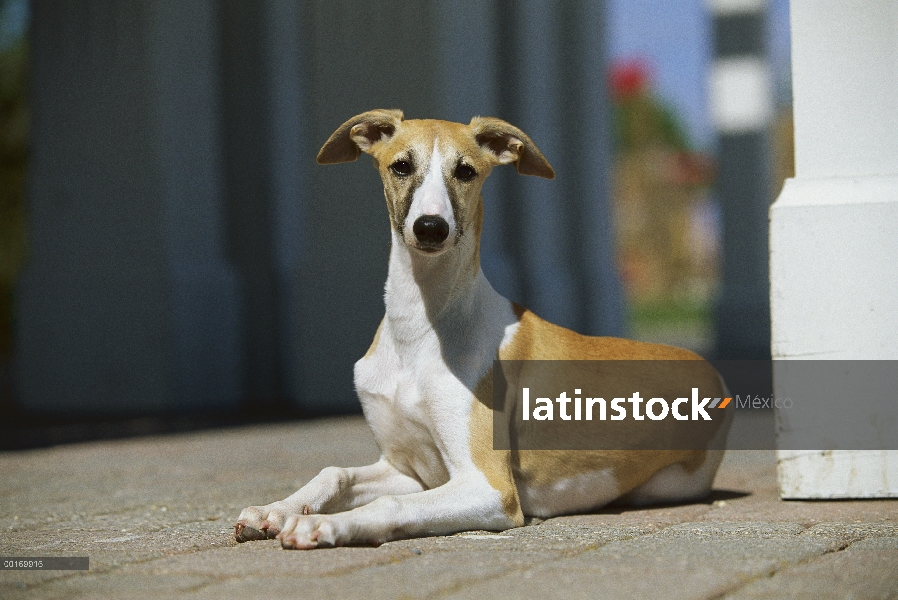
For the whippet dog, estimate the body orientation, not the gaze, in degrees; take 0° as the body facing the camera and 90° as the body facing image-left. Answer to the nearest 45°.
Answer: approximately 45°

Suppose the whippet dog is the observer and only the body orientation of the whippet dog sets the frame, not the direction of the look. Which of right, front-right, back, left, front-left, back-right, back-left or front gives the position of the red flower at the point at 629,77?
back-right

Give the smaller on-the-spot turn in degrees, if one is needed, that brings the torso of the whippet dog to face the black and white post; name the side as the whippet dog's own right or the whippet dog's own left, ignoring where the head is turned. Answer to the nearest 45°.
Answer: approximately 135° to the whippet dog's own right
